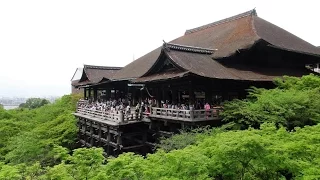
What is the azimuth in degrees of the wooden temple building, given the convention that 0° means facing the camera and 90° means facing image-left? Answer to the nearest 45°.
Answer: approximately 45°

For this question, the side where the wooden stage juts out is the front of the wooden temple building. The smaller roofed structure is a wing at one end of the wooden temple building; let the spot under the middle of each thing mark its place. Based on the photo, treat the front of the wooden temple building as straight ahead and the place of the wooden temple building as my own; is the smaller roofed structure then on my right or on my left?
on my right

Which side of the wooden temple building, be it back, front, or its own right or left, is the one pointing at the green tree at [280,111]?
left
